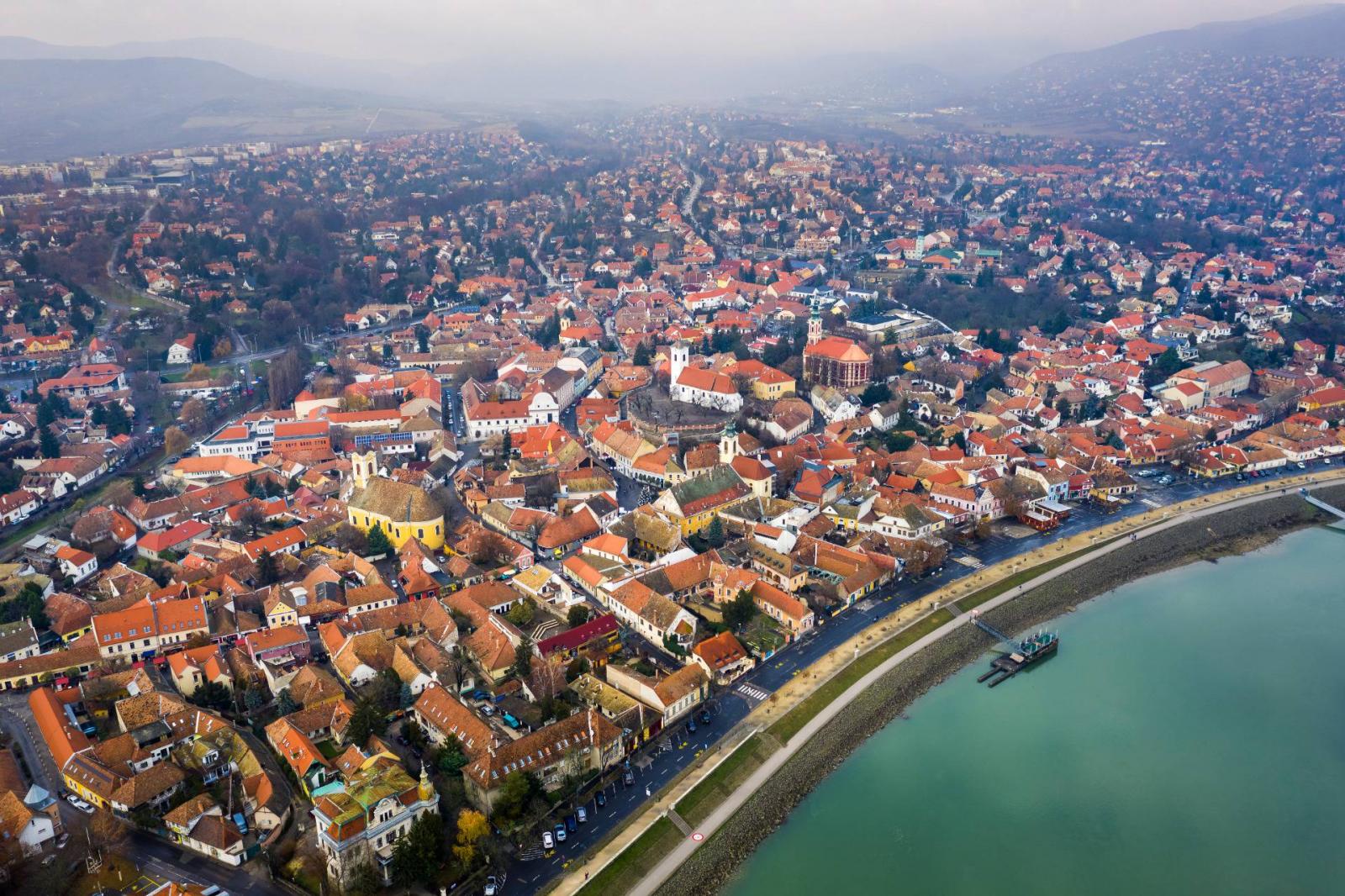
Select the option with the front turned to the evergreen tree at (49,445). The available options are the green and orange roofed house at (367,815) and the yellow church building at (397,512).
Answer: the yellow church building

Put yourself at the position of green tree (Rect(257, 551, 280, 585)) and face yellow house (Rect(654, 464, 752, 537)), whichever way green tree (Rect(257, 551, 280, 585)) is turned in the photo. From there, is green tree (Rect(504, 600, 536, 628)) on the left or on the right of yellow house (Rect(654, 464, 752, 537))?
right

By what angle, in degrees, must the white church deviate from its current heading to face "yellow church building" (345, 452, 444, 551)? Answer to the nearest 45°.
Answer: approximately 90° to its left

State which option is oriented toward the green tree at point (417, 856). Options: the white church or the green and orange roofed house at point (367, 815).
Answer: the green and orange roofed house

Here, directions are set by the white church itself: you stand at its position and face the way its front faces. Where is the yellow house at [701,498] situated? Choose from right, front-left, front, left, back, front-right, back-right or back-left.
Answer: back-left

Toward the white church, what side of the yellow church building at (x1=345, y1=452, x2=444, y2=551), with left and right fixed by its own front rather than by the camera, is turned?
right

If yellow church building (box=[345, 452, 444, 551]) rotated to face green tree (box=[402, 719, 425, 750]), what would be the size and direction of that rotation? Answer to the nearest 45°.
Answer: approximately 135° to its left

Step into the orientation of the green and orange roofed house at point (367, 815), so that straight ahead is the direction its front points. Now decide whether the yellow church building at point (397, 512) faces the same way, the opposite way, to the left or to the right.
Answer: the opposite way

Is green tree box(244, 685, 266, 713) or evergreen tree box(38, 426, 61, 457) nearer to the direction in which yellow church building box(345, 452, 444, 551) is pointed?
the evergreen tree

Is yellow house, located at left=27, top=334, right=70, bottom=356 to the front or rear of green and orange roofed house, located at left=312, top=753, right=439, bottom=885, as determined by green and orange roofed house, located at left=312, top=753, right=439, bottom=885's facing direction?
to the rear

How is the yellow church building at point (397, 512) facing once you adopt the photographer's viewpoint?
facing away from the viewer and to the left of the viewer

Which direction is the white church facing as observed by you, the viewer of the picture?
facing away from the viewer and to the left of the viewer
